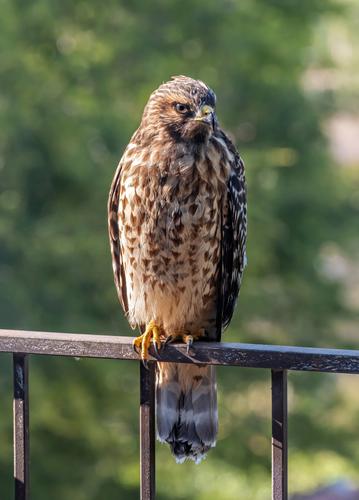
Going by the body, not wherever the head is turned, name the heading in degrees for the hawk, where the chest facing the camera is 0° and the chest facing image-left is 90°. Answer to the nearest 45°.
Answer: approximately 0°
